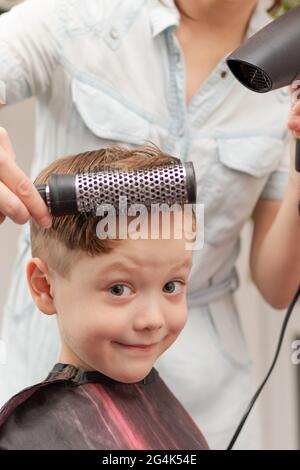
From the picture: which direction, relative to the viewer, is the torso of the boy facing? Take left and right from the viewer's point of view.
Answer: facing the viewer and to the right of the viewer
